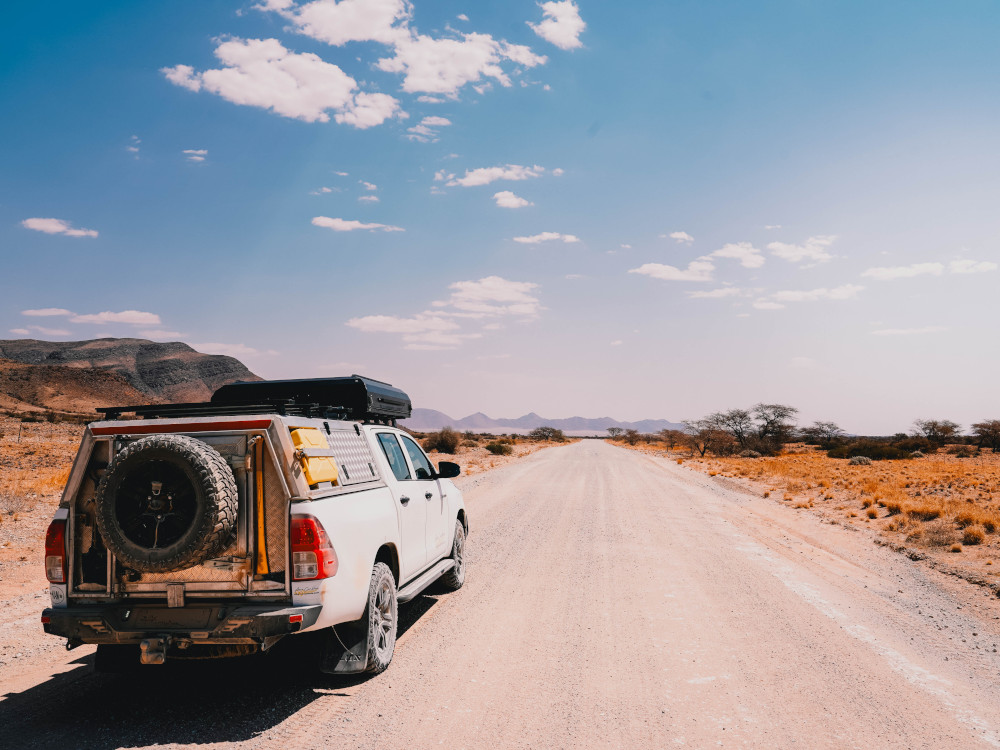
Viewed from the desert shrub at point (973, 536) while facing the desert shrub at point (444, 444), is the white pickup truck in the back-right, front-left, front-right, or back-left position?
back-left

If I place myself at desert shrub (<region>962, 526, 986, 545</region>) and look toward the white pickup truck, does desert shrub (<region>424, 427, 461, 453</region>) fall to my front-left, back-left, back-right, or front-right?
back-right

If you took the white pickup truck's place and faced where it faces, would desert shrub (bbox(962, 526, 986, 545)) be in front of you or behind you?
in front

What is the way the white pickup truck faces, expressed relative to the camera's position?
facing away from the viewer and to the right of the viewer

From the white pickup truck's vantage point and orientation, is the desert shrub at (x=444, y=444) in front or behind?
in front
